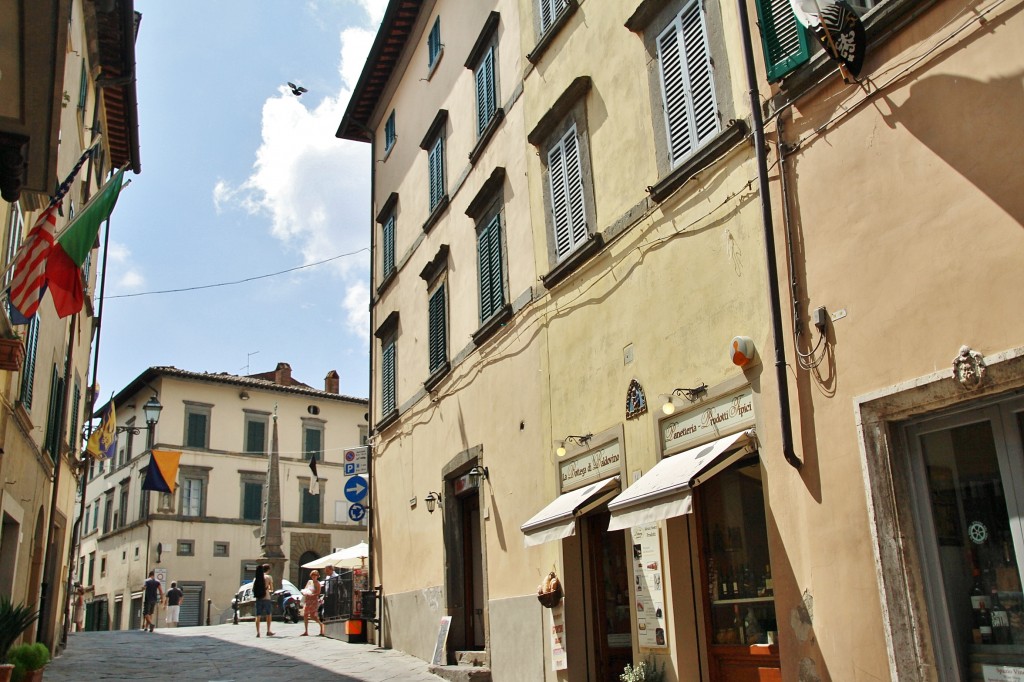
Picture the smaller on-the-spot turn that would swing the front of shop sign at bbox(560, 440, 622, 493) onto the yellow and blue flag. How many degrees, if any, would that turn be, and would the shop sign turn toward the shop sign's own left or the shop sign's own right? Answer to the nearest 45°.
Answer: approximately 90° to the shop sign's own right

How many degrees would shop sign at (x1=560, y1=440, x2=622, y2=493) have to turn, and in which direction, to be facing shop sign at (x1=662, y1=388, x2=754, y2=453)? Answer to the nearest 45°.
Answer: approximately 90° to its left

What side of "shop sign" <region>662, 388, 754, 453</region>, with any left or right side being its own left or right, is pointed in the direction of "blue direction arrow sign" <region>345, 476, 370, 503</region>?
right

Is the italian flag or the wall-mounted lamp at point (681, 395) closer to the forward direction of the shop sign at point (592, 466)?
the italian flag

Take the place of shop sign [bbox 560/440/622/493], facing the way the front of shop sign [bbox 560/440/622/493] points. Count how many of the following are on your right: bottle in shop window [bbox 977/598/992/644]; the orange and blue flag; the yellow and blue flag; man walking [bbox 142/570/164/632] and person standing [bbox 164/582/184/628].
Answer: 4

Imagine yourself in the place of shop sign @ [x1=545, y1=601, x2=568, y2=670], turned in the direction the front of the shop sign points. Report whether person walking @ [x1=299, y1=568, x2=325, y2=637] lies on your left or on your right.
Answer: on your right

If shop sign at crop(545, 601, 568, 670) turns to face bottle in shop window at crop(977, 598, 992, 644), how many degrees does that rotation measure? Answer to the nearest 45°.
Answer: approximately 90° to its left

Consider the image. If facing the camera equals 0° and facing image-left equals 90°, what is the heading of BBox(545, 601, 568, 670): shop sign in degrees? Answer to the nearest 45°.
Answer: approximately 45°

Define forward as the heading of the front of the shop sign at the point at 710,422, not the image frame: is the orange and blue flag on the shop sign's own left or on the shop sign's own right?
on the shop sign's own right

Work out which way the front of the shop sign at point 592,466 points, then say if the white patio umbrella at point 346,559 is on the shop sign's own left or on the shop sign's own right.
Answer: on the shop sign's own right

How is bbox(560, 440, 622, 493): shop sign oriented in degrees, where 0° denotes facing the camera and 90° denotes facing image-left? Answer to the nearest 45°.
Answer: approximately 45°
